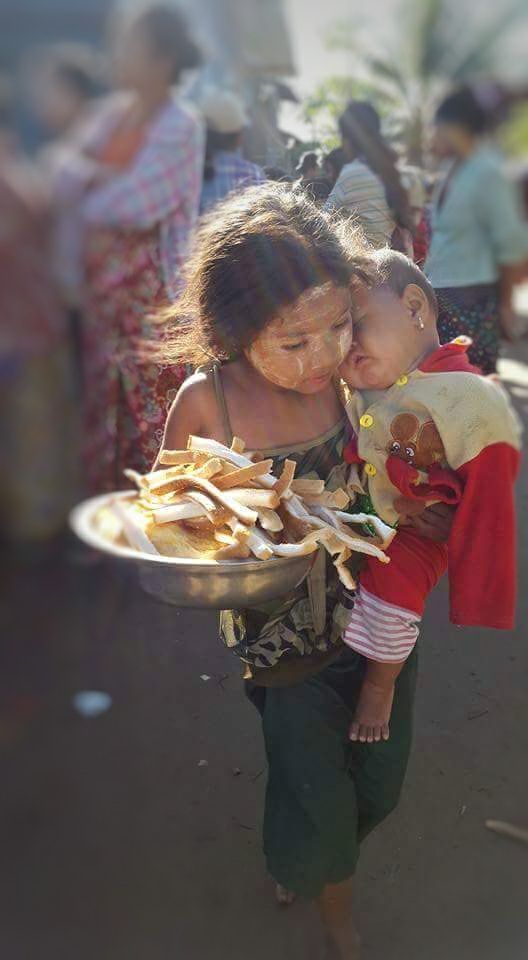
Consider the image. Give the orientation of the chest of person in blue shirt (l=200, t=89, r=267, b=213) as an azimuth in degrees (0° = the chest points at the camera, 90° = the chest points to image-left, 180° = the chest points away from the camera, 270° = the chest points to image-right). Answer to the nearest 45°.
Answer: approximately 180°

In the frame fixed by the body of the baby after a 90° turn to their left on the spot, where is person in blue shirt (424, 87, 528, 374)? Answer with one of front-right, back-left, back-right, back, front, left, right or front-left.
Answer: back-left

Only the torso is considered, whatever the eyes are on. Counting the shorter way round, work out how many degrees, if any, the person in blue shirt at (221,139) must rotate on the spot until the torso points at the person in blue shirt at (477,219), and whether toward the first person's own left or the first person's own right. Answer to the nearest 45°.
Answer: approximately 135° to the first person's own right

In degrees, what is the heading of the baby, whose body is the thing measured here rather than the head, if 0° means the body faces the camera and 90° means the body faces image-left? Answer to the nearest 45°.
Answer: approximately 45°

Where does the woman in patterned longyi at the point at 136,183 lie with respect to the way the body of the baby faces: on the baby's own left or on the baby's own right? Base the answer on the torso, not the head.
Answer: on the baby's own right

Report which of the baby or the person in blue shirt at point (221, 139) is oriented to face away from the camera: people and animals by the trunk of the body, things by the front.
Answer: the person in blue shirt

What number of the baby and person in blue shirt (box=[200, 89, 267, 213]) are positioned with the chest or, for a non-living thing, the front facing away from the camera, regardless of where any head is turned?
1

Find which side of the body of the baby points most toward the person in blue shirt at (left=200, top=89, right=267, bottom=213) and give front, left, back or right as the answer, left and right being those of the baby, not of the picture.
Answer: right

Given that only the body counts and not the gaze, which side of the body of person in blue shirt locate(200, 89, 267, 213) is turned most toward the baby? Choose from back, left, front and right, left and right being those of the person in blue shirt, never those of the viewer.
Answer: back
